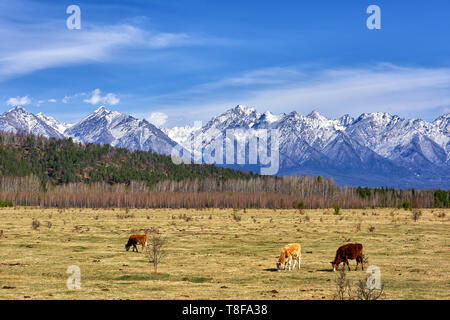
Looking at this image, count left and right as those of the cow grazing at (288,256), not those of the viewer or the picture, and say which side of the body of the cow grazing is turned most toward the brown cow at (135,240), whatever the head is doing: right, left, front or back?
right

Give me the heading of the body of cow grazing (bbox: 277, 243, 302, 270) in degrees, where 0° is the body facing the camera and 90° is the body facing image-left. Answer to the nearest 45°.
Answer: approximately 45°

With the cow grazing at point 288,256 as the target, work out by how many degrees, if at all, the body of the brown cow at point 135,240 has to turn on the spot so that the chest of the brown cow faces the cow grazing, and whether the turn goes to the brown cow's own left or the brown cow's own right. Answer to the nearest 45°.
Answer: approximately 135° to the brown cow's own left

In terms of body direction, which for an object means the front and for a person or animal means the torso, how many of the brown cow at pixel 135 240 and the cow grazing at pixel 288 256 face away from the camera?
0

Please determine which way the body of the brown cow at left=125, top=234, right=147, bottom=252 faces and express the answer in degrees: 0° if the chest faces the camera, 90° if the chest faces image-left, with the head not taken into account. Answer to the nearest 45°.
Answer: approximately 90°
